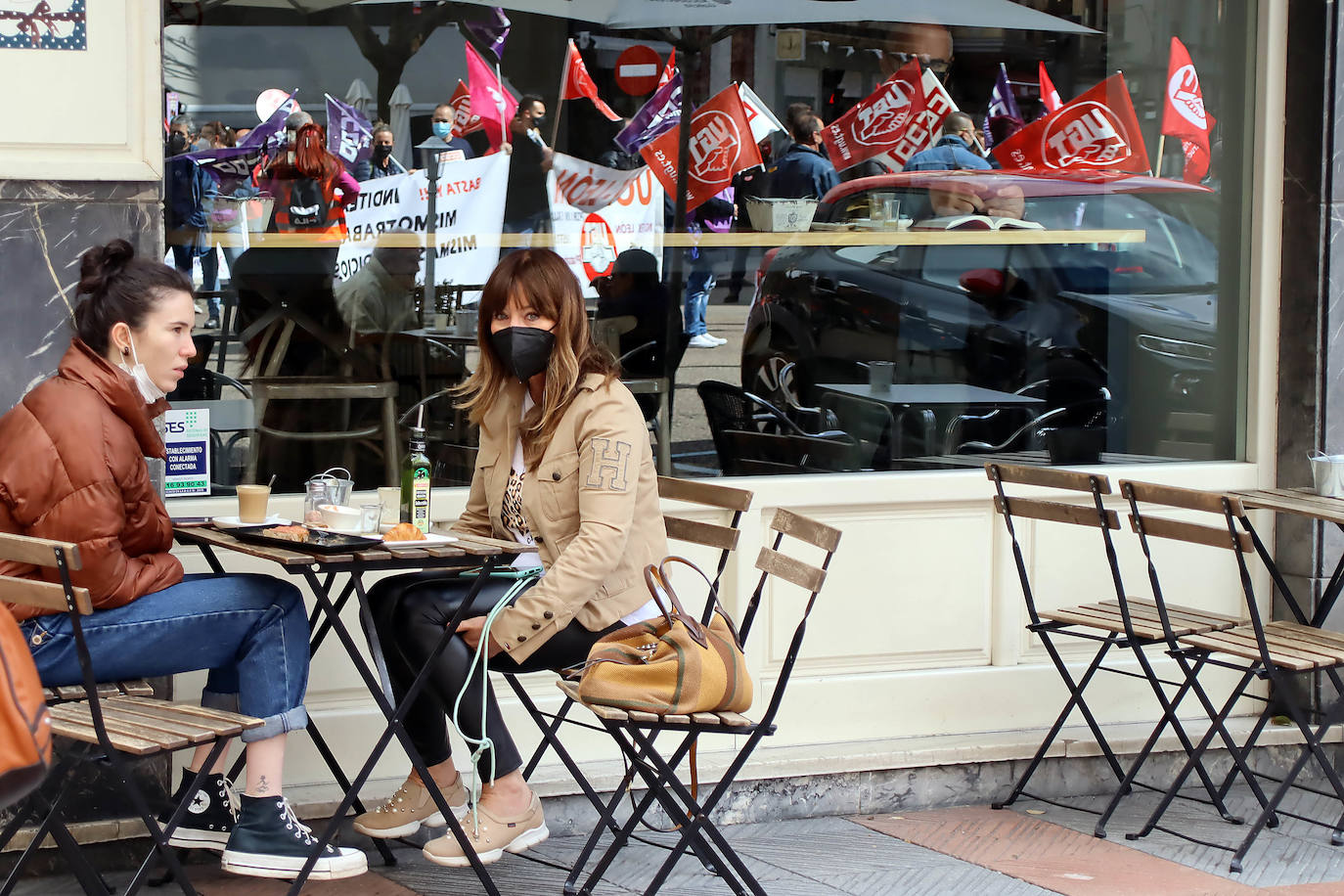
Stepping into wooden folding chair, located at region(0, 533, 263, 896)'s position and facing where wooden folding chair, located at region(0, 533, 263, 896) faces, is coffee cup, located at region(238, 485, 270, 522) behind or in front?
in front

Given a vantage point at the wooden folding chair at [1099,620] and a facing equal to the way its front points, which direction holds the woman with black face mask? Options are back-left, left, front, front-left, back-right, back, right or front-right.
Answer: back

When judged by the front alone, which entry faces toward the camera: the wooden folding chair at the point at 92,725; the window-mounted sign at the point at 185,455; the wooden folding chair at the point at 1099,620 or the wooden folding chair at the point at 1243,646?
the window-mounted sign

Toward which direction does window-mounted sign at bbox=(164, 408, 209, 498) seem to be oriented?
toward the camera

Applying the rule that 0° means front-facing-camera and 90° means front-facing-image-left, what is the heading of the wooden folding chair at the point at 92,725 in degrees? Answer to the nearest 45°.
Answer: approximately 225°

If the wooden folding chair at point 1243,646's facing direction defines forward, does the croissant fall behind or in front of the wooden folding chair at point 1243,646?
behind

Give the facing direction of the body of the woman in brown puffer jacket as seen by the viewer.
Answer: to the viewer's right

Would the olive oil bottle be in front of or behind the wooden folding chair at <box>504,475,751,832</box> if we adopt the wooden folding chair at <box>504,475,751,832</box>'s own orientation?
in front

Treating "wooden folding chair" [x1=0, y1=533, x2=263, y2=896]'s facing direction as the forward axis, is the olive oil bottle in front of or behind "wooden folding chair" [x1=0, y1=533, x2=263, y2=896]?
in front

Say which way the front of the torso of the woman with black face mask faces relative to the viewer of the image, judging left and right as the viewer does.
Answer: facing the viewer and to the left of the viewer
